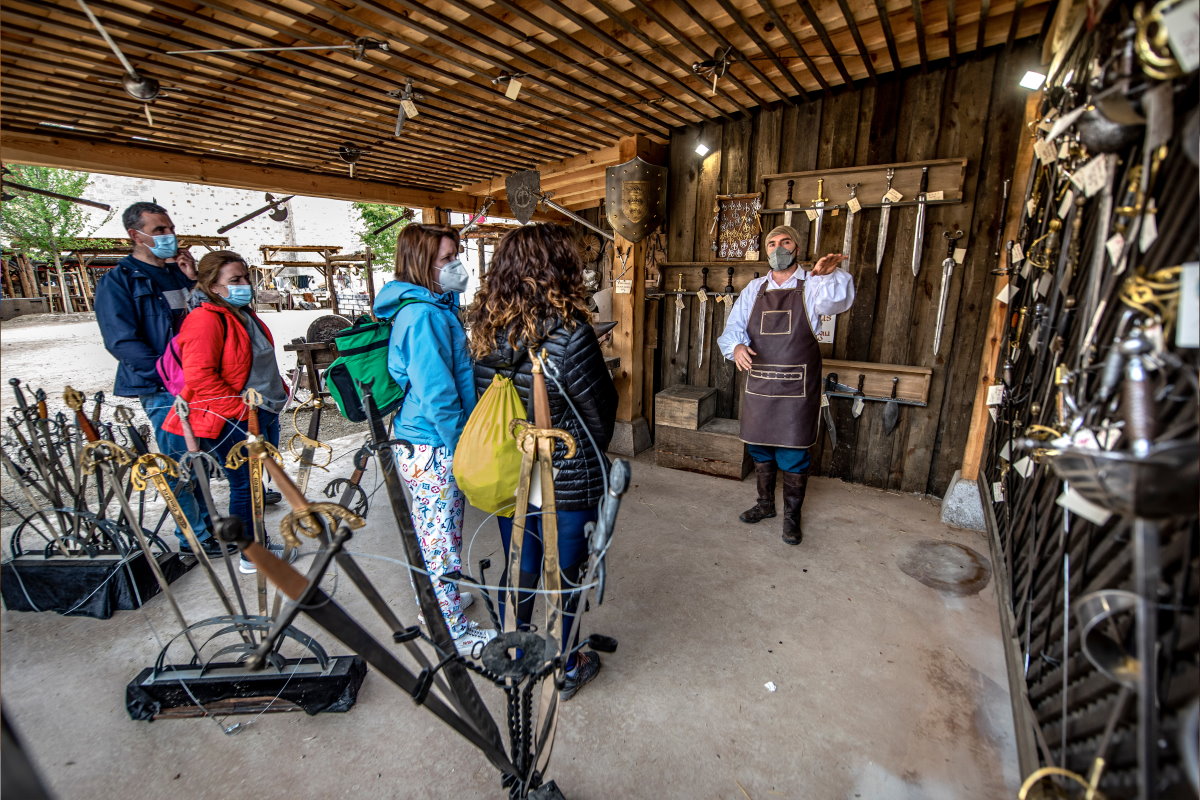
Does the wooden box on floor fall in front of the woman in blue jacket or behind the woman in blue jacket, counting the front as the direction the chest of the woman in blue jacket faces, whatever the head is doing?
in front

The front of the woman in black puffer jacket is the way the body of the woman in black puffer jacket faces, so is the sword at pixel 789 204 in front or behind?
in front

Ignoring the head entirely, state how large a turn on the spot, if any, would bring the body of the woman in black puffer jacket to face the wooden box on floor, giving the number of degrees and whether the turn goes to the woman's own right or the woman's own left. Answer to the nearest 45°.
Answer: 0° — they already face it

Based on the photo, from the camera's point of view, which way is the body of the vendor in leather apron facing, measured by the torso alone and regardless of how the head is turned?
toward the camera

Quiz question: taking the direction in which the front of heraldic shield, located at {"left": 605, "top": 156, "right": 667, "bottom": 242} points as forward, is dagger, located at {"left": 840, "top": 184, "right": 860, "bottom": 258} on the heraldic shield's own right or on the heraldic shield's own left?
on the heraldic shield's own left

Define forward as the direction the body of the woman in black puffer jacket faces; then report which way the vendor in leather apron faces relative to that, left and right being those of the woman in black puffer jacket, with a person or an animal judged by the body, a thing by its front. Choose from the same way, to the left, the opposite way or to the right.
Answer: the opposite way

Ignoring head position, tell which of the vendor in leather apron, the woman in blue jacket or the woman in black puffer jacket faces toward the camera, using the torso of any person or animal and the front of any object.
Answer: the vendor in leather apron

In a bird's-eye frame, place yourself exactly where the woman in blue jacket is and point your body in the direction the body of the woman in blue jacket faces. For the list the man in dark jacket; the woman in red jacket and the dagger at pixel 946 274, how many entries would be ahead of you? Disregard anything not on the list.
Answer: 1

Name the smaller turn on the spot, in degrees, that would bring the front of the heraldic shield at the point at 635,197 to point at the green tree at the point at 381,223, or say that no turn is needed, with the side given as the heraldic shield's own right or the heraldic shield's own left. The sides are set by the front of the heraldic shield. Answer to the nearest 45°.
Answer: approximately 135° to the heraldic shield's own right

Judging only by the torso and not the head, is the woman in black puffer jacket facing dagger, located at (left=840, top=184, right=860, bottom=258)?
yes

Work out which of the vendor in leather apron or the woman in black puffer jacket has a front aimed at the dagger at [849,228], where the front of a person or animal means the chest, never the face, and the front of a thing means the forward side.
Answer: the woman in black puffer jacket

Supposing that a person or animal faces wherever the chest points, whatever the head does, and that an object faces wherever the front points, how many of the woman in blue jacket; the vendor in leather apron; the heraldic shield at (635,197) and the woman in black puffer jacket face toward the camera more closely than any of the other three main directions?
2

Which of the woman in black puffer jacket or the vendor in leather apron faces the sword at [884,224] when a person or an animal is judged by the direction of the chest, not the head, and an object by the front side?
the woman in black puffer jacket

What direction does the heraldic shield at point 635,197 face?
toward the camera

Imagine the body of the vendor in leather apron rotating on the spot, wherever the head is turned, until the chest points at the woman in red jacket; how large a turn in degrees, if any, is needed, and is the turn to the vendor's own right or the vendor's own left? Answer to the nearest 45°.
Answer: approximately 45° to the vendor's own right

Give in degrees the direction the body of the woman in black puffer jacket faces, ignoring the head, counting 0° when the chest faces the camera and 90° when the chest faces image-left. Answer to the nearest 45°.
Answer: approximately 225°

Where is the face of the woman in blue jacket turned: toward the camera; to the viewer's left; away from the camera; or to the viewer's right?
to the viewer's right
